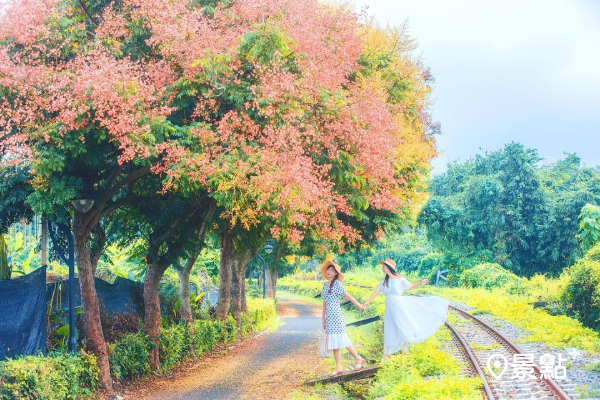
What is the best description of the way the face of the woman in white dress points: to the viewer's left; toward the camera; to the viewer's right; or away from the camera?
to the viewer's left

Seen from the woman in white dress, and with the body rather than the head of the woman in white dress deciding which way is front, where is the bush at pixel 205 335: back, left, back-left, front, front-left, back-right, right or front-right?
right

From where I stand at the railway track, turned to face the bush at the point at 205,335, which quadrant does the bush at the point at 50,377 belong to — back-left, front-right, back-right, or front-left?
front-left

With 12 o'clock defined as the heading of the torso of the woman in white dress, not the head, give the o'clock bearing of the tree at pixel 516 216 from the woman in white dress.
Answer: The tree is roughly at 5 o'clock from the woman in white dress.

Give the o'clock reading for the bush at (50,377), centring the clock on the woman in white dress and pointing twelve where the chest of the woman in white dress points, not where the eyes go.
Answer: The bush is roughly at 1 o'clock from the woman in white dress.

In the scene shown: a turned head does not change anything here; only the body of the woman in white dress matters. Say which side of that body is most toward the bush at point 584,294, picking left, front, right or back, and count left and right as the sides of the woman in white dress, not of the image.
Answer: back

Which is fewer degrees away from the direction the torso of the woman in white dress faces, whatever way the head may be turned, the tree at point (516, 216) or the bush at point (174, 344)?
the bush

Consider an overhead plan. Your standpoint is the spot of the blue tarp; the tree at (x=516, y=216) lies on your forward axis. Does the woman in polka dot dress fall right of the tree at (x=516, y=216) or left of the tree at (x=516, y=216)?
right

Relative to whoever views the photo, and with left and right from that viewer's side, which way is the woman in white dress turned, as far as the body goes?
facing the viewer and to the left of the viewer
